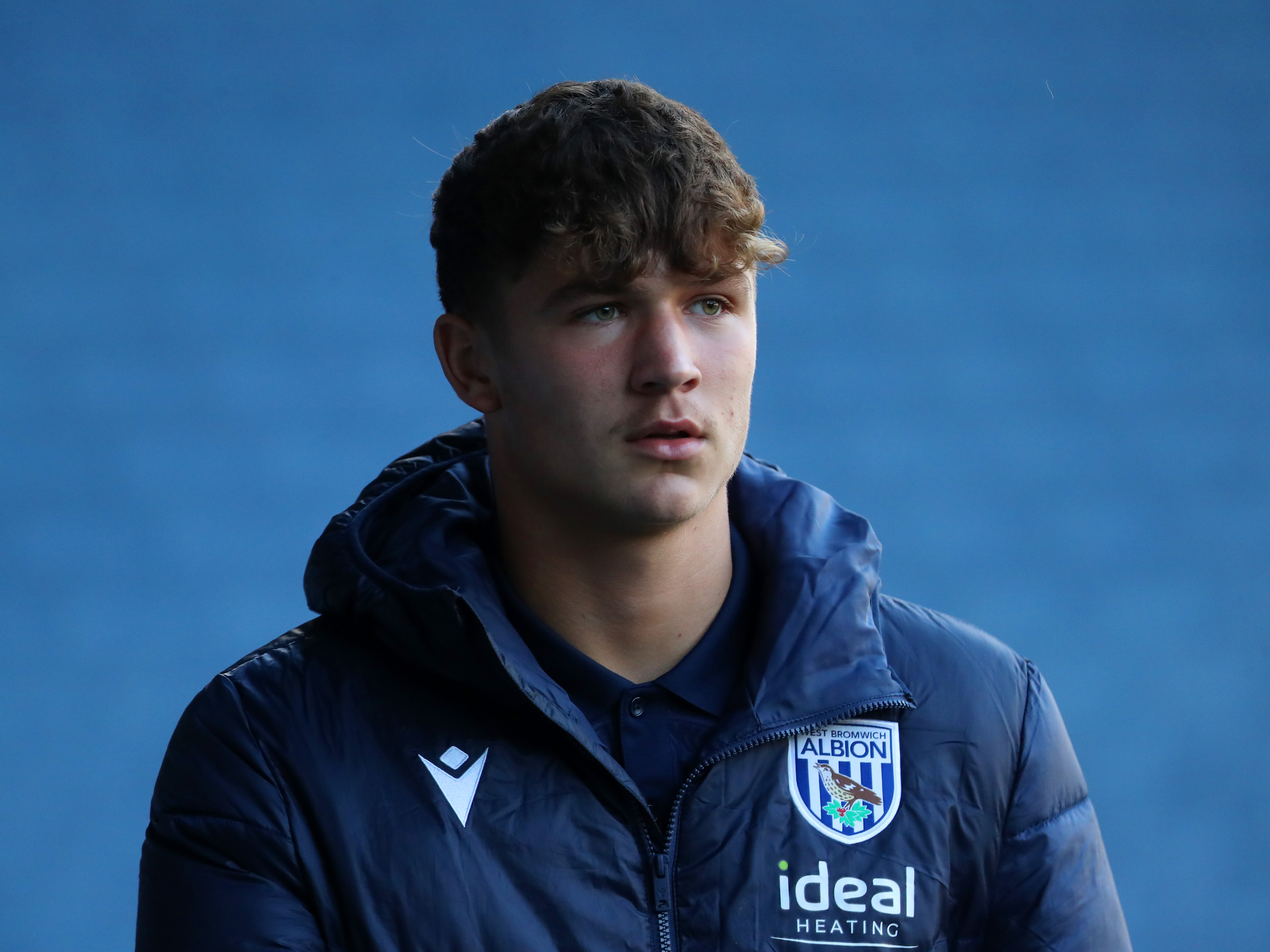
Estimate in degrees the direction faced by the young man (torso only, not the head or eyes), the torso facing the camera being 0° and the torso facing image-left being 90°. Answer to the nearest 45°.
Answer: approximately 0°

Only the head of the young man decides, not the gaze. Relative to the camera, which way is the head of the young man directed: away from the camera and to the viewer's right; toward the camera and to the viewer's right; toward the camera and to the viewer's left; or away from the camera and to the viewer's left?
toward the camera and to the viewer's right
